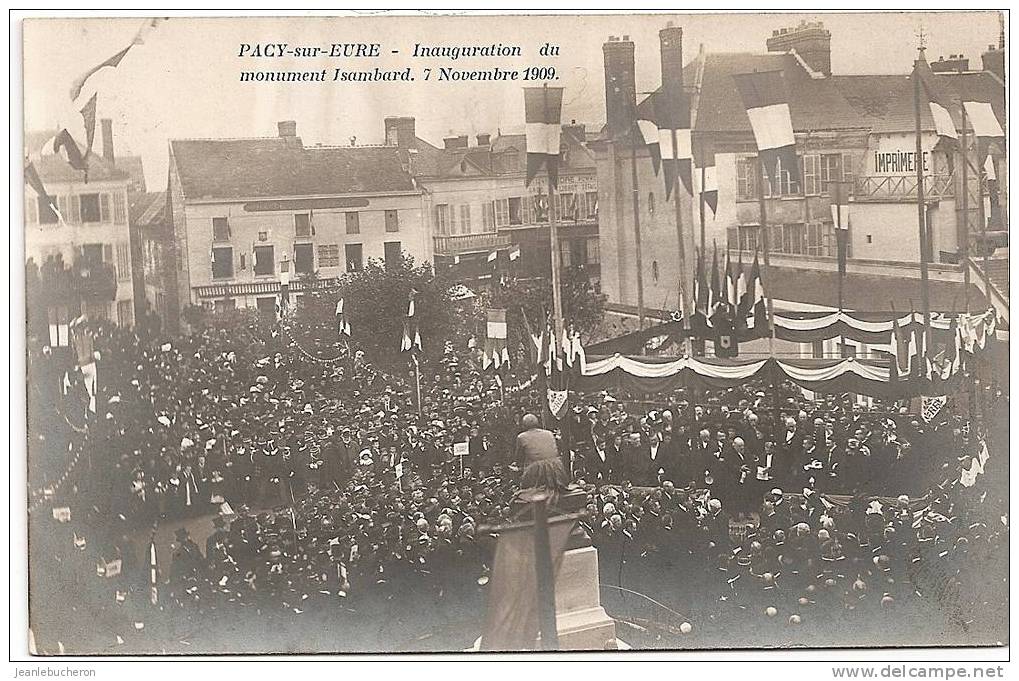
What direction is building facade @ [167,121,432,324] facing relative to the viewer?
toward the camera

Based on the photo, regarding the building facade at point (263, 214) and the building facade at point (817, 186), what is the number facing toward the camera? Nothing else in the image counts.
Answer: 2

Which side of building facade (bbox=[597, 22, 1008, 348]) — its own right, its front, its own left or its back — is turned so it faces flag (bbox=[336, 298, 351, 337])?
right

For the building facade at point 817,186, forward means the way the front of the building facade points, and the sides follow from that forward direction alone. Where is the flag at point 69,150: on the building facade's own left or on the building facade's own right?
on the building facade's own right

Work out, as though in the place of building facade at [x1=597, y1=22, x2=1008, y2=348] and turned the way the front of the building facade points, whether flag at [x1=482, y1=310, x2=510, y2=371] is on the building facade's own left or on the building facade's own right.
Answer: on the building facade's own right

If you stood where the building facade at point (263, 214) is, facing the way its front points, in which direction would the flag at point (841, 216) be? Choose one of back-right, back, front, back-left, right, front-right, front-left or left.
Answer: left

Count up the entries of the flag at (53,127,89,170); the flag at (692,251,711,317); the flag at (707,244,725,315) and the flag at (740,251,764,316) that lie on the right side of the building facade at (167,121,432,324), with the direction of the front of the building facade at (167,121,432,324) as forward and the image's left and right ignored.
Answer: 1

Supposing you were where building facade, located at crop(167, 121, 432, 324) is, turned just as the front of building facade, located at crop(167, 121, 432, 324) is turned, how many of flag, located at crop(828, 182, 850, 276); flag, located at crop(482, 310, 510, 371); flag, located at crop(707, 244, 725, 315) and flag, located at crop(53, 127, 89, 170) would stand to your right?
1

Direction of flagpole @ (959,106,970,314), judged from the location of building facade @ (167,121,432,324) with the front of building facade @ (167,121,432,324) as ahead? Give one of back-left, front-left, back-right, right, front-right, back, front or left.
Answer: left

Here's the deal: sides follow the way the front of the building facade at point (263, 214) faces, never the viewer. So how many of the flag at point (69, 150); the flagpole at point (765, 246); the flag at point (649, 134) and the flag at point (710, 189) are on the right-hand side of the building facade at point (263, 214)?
1

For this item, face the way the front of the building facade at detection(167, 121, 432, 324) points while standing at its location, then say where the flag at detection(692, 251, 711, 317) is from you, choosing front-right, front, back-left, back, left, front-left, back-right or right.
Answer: left

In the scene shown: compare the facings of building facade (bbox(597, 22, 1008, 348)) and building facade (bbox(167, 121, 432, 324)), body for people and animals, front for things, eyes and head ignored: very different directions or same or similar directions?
same or similar directions

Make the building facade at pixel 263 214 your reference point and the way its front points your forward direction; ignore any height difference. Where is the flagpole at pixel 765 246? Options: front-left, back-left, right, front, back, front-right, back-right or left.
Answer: left
